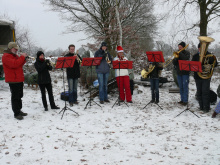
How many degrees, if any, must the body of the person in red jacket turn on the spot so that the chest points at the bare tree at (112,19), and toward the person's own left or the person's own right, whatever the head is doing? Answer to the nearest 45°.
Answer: approximately 45° to the person's own left

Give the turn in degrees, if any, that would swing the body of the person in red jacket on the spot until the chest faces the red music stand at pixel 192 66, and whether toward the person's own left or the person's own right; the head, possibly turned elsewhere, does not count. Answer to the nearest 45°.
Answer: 0° — they already face it

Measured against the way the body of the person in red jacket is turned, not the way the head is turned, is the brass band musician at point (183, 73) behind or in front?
in front

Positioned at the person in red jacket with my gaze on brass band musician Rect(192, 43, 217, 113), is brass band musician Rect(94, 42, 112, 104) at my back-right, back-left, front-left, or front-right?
front-left

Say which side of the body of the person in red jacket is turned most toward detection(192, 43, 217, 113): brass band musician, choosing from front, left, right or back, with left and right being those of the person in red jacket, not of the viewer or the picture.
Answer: front

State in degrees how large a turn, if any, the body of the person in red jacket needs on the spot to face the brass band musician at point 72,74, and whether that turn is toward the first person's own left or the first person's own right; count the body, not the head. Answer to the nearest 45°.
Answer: approximately 45° to the first person's own left

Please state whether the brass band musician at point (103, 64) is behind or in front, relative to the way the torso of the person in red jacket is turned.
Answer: in front

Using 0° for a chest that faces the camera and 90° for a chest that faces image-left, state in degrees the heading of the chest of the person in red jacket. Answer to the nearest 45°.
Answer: approximately 270°
